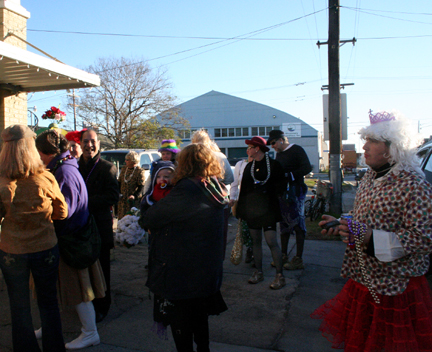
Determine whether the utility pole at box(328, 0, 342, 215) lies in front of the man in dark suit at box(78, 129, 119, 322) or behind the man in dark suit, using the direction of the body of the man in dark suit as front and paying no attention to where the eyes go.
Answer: behind

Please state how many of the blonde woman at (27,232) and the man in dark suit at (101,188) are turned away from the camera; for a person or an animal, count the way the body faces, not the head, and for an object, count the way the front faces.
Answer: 1

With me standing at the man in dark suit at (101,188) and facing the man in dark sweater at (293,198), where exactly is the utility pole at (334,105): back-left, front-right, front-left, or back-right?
front-left

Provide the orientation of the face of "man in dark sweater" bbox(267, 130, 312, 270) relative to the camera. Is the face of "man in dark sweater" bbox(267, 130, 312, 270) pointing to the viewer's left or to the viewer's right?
to the viewer's left

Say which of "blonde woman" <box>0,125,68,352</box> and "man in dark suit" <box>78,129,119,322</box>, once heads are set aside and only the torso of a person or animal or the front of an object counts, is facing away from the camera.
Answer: the blonde woman

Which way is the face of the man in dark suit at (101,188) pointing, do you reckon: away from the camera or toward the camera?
toward the camera

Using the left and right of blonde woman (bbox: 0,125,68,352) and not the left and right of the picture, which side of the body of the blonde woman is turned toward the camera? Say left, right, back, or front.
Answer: back
